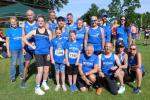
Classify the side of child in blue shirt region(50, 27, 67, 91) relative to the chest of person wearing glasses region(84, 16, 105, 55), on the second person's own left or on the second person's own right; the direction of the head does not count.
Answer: on the second person's own right

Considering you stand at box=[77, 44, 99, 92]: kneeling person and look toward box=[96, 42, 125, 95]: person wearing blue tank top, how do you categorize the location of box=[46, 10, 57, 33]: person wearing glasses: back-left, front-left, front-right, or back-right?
back-left

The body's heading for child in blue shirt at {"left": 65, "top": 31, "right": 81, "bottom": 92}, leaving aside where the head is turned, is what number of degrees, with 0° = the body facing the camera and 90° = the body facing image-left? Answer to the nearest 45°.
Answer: approximately 0°

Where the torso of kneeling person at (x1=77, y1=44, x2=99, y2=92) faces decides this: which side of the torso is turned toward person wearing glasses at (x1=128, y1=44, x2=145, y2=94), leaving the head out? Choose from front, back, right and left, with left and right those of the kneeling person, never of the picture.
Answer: left

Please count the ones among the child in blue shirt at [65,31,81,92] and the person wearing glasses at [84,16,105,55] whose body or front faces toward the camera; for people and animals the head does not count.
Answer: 2

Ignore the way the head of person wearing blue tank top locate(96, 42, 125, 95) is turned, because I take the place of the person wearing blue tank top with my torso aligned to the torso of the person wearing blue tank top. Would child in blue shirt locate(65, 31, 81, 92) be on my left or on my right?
on my right

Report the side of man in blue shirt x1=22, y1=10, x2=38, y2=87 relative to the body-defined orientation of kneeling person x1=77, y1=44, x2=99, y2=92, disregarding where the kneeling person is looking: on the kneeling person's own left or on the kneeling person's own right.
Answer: on the kneeling person's own right

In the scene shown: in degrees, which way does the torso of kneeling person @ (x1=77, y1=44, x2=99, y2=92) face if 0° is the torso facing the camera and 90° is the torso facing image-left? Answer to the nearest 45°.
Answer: approximately 0°
